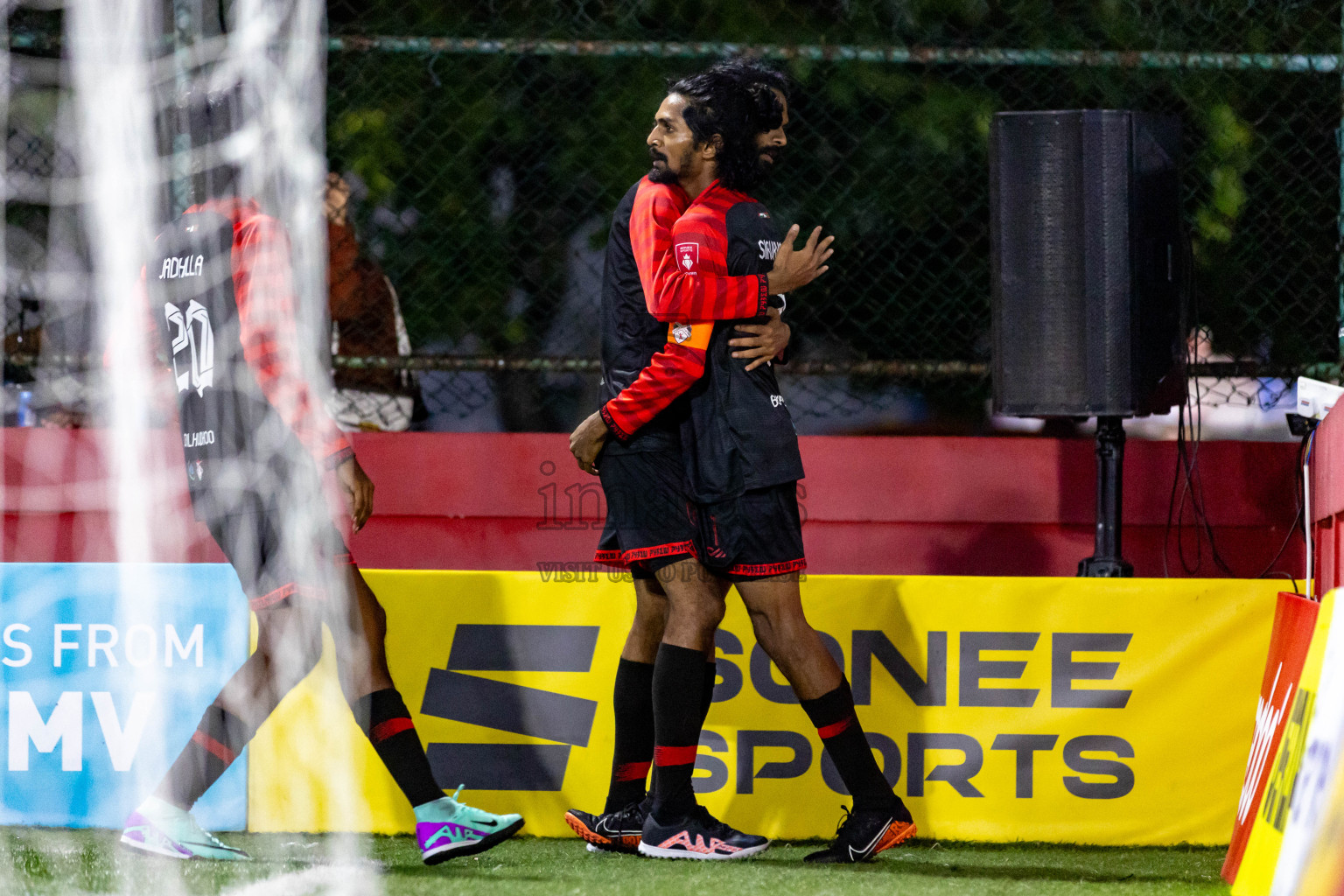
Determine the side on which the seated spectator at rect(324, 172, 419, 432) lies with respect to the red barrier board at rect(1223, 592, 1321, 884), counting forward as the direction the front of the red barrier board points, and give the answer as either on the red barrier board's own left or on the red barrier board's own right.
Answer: on the red barrier board's own right

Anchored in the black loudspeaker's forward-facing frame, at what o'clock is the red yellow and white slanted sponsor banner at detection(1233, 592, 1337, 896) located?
The red yellow and white slanted sponsor banner is roughly at 10 o'clock from the black loudspeaker.

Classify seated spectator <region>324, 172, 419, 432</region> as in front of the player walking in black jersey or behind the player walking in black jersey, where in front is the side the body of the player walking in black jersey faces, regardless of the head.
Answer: in front

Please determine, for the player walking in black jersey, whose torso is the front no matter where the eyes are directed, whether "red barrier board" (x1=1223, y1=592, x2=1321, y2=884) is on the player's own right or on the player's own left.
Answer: on the player's own right

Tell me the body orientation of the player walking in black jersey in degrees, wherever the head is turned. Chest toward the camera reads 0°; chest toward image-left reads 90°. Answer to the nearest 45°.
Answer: approximately 225°

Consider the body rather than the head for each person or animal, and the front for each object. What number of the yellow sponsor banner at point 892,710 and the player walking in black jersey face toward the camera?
1

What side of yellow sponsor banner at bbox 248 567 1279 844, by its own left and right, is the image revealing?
front

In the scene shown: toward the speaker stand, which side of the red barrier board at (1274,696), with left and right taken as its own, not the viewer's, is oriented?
right

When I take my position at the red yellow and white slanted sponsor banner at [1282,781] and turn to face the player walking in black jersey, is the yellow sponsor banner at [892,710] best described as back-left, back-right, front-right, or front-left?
front-right

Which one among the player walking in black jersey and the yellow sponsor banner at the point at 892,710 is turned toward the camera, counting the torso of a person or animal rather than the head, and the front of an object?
the yellow sponsor banner

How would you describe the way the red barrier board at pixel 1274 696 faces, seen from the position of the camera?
facing the viewer and to the left of the viewer
